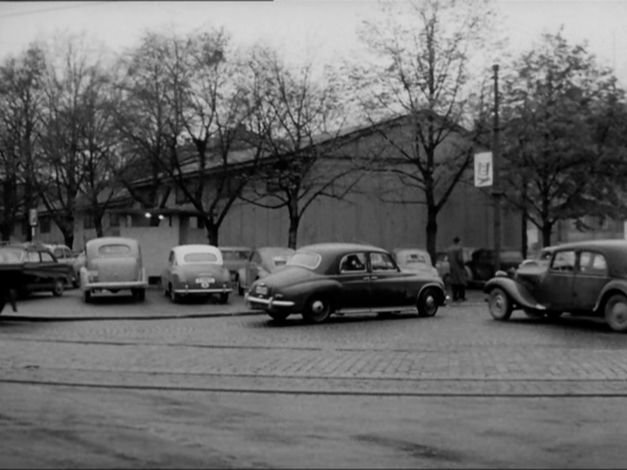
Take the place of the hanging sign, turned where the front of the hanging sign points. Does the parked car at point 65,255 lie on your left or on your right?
on your right

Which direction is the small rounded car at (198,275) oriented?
away from the camera

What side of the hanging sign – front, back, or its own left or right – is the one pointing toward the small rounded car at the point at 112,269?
right

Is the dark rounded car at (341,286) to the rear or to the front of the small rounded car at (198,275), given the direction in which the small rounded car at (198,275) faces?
to the rear

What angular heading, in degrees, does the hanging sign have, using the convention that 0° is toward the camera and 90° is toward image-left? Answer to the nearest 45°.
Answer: approximately 0°

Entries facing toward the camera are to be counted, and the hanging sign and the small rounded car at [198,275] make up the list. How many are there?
1

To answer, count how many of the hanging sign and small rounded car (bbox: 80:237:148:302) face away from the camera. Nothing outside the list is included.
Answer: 1

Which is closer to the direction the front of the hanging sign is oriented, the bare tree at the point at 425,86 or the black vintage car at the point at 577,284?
the black vintage car

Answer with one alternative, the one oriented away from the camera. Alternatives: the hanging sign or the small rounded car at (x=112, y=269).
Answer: the small rounded car

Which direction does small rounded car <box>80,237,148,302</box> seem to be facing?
away from the camera
